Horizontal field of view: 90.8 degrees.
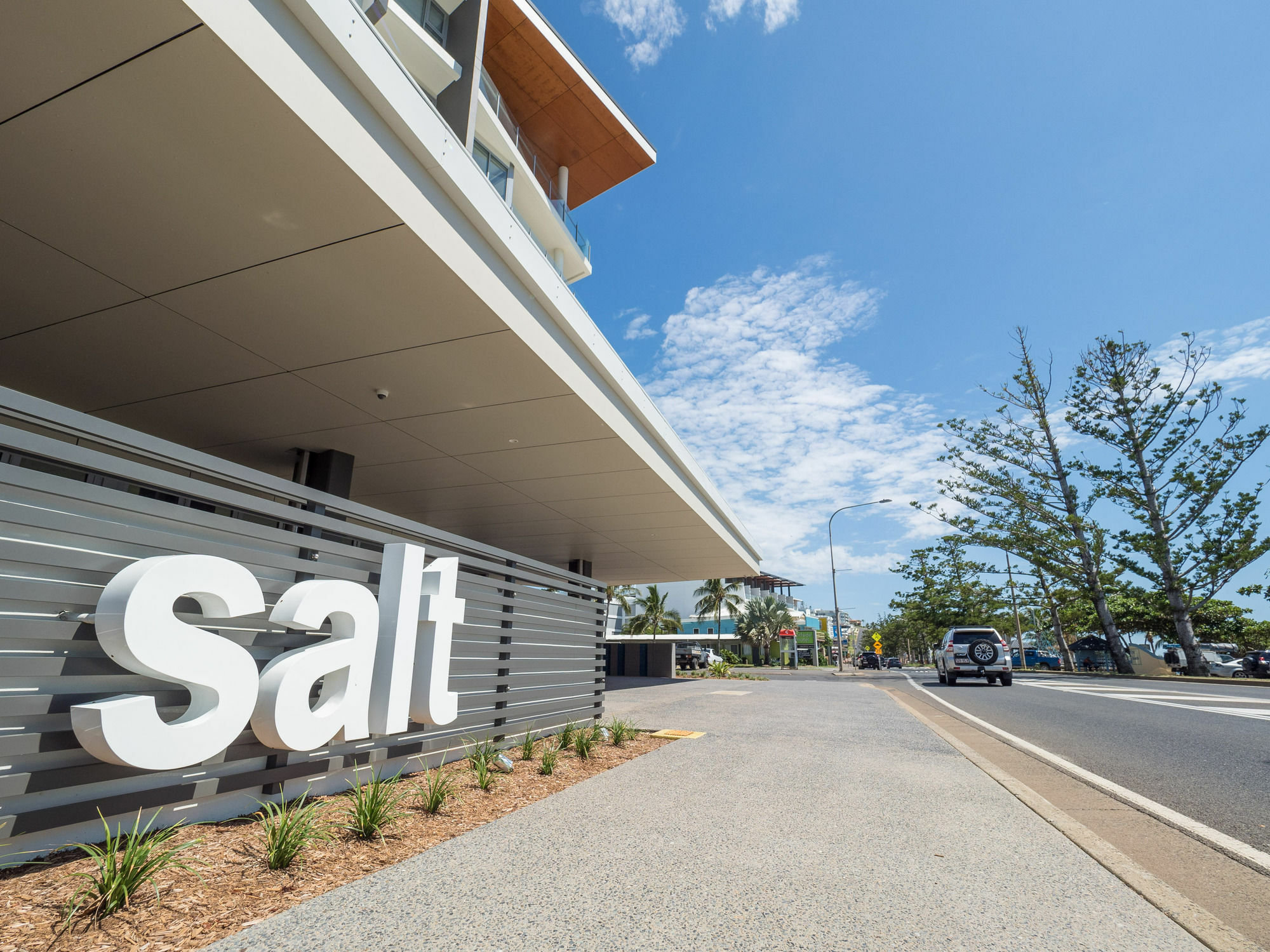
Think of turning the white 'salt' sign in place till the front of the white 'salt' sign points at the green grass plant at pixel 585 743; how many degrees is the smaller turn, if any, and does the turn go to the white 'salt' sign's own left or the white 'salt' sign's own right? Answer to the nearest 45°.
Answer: approximately 90° to the white 'salt' sign's own left

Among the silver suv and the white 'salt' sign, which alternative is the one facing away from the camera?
the silver suv

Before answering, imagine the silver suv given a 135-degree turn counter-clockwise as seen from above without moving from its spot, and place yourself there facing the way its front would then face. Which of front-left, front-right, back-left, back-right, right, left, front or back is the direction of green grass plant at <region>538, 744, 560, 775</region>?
front-left

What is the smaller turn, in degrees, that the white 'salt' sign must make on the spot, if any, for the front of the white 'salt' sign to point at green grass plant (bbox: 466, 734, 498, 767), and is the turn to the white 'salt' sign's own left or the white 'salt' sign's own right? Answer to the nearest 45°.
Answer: approximately 90° to the white 'salt' sign's own left

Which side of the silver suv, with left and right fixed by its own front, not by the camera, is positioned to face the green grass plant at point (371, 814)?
back

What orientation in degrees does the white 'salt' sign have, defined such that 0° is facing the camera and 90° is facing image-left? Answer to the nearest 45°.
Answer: approximately 315°

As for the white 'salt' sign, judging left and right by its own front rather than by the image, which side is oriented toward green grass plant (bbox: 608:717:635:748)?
left

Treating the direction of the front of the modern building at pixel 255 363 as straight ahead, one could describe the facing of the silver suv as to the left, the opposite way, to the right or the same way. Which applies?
to the left

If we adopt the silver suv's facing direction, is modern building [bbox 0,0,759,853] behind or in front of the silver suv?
behind

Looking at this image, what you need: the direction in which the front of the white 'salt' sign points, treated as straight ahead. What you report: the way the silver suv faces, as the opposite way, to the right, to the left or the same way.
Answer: to the left

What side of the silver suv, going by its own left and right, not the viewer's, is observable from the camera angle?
back
